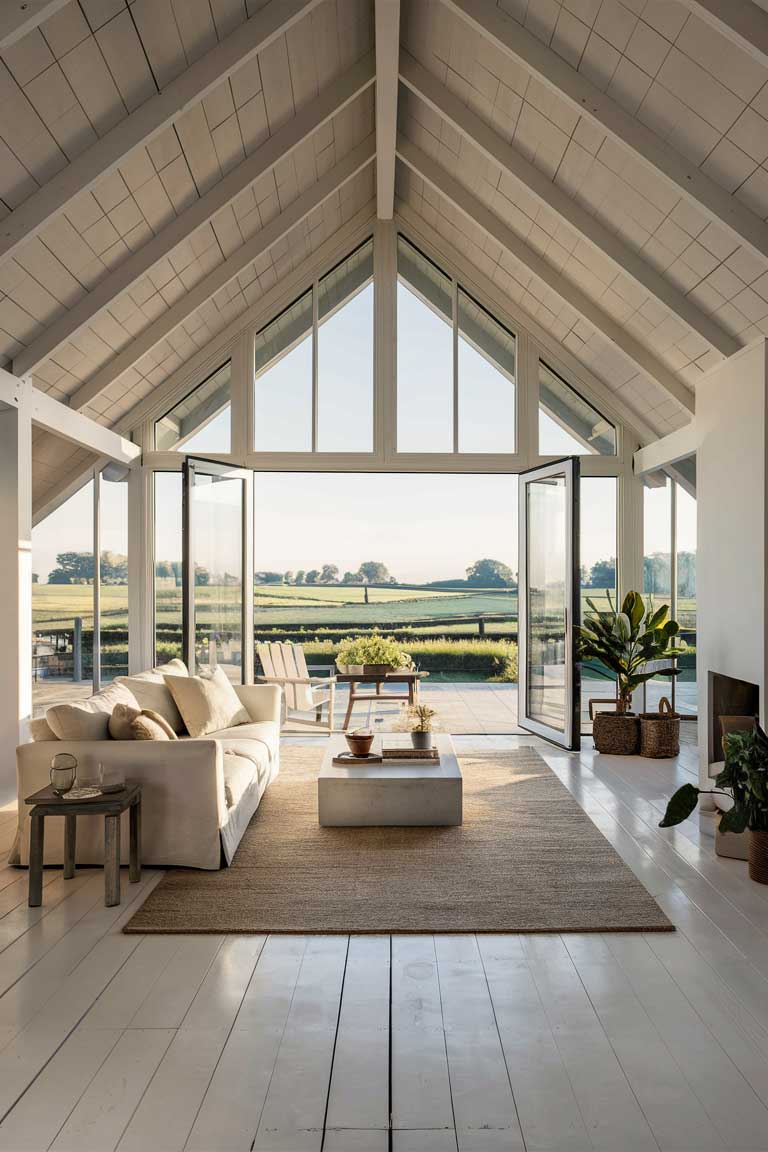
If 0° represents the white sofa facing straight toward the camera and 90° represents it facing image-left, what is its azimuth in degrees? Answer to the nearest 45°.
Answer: approximately 270°

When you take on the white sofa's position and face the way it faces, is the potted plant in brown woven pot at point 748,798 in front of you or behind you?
in front

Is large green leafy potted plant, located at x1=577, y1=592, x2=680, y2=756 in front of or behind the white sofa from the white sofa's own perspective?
in front

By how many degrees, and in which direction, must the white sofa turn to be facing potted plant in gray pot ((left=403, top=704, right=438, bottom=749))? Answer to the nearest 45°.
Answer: approximately 45° to its left

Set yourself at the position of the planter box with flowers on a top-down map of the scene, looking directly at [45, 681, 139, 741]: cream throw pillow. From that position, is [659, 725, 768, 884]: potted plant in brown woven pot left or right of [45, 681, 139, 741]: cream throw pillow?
left
